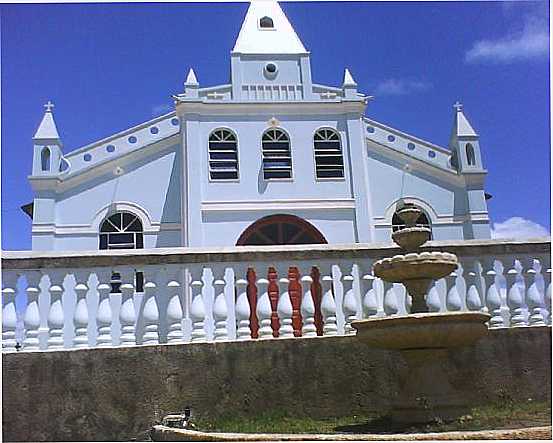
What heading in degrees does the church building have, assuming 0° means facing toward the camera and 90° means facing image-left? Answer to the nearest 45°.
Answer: approximately 0°

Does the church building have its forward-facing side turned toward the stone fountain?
yes

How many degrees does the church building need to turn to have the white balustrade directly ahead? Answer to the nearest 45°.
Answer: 0° — it already faces it
